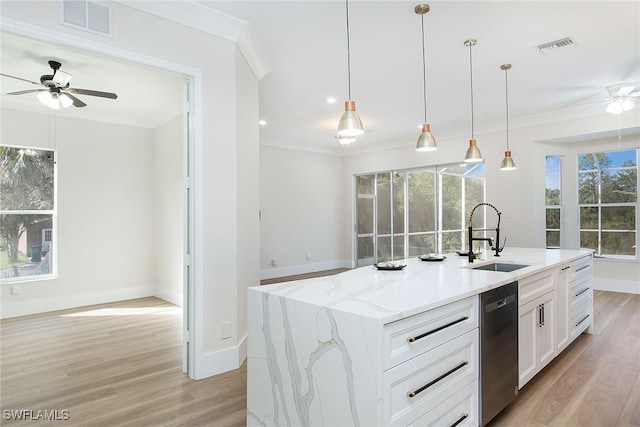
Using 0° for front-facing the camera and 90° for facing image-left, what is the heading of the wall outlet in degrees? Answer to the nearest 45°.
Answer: approximately 315°

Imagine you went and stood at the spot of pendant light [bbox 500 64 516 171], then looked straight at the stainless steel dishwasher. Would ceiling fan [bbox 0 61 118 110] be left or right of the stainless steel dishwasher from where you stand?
right

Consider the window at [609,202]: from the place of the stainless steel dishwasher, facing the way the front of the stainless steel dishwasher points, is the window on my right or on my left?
on my left

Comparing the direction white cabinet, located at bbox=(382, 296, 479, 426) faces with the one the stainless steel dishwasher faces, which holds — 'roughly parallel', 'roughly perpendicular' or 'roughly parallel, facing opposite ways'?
roughly parallel

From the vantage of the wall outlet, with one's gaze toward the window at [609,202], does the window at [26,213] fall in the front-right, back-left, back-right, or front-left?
back-left

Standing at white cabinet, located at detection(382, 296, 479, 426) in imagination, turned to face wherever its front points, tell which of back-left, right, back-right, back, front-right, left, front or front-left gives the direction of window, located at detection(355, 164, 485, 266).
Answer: back-left

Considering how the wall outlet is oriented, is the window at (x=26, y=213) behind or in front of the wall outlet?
behind

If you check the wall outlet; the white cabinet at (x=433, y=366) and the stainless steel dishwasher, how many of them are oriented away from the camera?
0

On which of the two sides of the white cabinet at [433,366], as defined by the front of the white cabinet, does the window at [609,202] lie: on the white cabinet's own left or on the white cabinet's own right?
on the white cabinet's own left

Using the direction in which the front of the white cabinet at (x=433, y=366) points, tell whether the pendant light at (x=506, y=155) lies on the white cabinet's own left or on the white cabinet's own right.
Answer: on the white cabinet's own left
